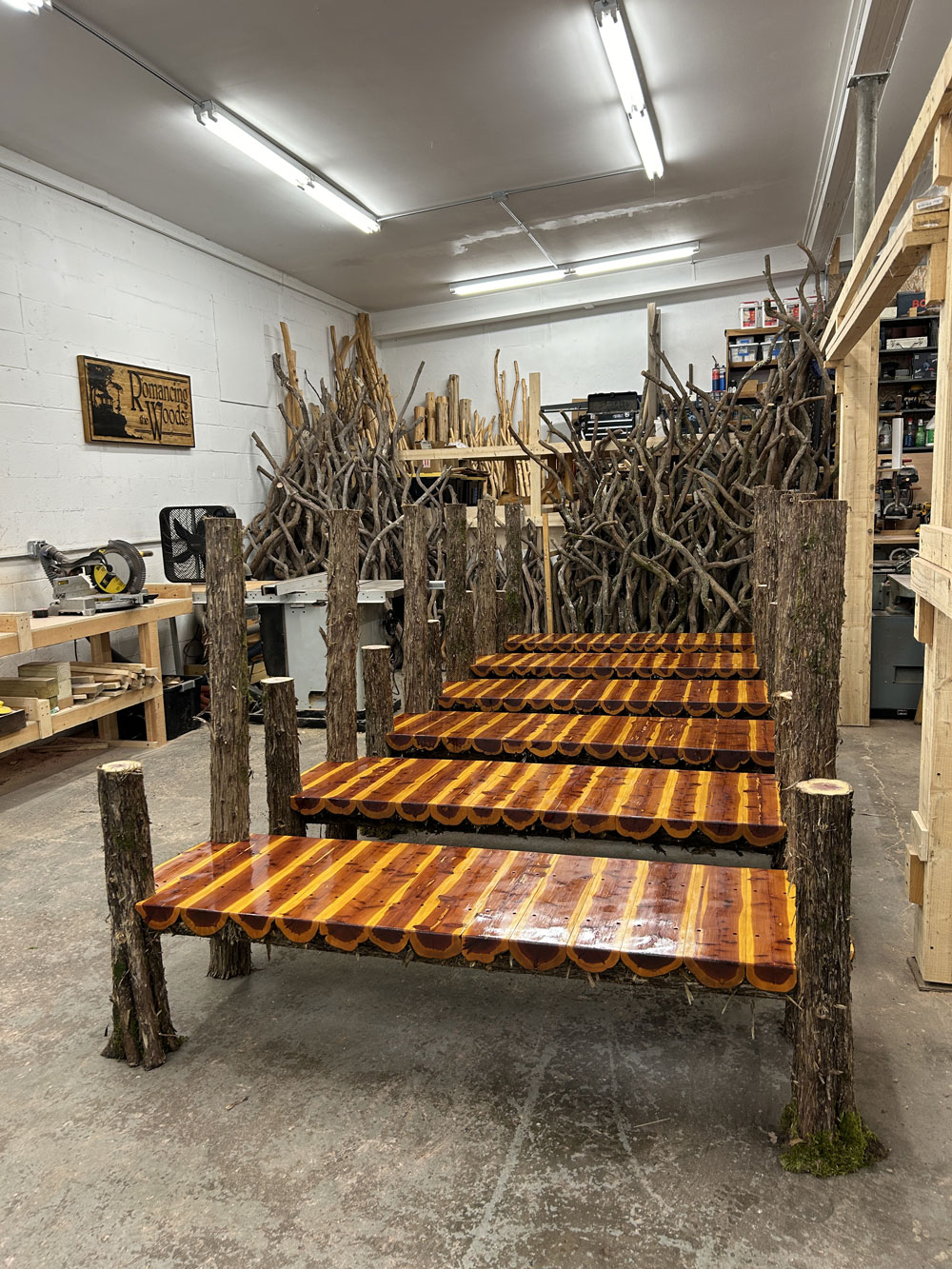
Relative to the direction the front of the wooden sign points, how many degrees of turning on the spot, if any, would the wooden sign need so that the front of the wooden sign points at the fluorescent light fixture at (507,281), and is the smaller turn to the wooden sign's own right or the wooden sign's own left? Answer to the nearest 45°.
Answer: approximately 45° to the wooden sign's own left

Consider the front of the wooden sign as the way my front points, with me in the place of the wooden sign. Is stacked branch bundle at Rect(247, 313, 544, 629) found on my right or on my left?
on my left

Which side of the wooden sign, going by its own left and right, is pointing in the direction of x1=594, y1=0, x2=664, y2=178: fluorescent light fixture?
front

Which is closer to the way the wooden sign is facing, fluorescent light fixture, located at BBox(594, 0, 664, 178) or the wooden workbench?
the fluorescent light fixture

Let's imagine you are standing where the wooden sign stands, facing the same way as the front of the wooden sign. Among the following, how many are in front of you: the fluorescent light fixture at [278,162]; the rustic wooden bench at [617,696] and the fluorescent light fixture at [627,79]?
3

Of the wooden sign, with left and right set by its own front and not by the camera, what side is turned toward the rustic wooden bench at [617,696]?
front

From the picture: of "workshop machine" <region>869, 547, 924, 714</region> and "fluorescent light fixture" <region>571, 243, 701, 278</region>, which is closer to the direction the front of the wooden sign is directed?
the workshop machine

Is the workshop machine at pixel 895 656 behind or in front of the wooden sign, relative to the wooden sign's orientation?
in front

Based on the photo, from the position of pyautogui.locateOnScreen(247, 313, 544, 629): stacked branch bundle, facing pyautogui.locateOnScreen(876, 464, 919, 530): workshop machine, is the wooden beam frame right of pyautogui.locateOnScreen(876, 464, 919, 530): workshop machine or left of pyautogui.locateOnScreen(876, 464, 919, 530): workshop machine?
right

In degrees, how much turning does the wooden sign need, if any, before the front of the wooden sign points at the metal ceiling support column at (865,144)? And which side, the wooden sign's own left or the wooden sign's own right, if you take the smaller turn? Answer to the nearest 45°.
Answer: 0° — it already faces it

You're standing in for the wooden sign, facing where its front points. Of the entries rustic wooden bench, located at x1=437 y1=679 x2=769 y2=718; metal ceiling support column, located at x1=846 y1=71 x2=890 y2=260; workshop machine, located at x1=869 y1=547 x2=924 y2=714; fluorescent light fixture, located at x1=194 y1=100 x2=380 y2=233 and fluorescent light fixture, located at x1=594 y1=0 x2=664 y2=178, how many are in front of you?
5

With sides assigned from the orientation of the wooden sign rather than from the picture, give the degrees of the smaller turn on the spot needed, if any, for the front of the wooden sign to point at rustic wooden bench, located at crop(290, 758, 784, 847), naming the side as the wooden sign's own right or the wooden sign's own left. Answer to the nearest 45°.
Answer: approximately 45° to the wooden sign's own right
